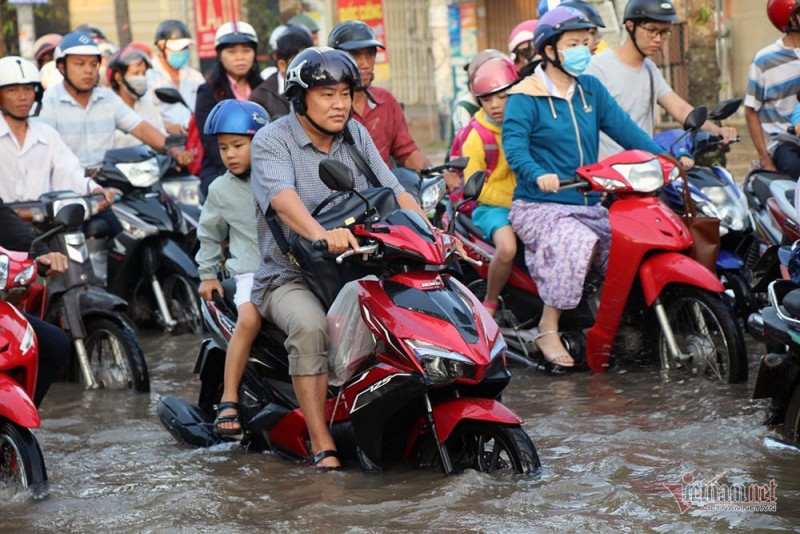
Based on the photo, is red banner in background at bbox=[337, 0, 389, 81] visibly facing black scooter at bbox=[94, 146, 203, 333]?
yes

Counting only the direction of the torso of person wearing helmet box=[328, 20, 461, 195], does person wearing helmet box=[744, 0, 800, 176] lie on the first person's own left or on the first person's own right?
on the first person's own left

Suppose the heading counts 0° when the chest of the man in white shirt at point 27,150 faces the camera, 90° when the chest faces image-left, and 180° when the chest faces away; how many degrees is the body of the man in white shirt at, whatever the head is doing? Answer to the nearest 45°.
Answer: approximately 315°

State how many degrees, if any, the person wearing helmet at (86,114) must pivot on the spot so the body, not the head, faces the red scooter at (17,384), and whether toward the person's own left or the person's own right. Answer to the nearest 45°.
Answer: approximately 45° to the person's own right

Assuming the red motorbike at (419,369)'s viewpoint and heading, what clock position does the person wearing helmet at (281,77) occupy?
The person wearing helmet is roughly at 7 o'clock from the red motorbike.

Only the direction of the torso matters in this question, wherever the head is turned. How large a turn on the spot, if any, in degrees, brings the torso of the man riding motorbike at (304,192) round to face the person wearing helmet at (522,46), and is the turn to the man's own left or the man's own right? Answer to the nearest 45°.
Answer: approximately 135° to the man's own left
